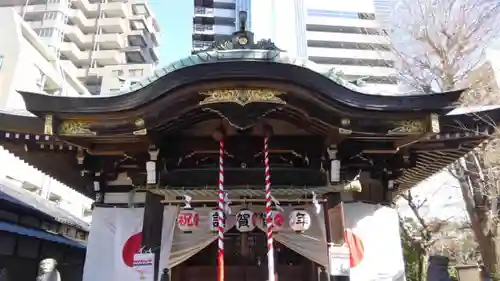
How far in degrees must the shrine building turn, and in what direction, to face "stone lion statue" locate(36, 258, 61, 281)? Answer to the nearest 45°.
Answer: approximately 90° to its right

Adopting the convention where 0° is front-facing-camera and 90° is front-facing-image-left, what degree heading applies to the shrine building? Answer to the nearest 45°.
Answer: approximately 0°
